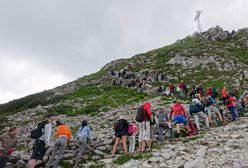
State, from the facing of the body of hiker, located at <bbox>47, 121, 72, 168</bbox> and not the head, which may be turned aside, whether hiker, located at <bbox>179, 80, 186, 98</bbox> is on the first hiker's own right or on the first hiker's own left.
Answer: on the first hiker's own right

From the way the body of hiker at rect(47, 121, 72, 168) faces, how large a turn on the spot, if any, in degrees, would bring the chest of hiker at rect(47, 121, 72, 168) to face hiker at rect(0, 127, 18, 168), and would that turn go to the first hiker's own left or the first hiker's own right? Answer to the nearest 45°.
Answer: approximately 45° to the first hiker's own left

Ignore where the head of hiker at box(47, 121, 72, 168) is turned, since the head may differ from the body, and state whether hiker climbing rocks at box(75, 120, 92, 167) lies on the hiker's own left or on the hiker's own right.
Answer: on the hiker's own right

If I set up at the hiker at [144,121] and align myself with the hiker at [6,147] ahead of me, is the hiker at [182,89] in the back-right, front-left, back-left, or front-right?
back-right
